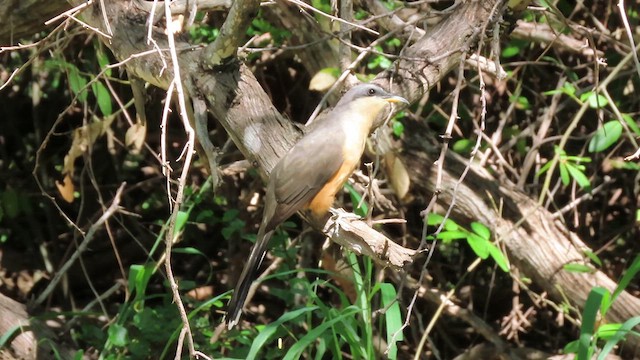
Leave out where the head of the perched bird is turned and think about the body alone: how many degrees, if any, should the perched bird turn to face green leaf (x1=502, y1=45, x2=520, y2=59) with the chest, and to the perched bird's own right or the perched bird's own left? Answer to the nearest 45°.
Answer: approximately 45° to the perched bird's own left

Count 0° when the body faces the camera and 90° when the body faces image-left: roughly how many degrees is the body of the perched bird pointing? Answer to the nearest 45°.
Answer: approximately 270°

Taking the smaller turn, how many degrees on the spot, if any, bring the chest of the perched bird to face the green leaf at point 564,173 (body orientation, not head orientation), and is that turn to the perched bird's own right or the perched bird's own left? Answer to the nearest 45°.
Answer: approximately 45° to the perched bird's own left

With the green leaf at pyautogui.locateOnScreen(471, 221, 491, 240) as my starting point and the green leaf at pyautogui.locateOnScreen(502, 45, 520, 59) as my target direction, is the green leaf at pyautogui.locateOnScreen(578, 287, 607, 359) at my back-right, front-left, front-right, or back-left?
back-right

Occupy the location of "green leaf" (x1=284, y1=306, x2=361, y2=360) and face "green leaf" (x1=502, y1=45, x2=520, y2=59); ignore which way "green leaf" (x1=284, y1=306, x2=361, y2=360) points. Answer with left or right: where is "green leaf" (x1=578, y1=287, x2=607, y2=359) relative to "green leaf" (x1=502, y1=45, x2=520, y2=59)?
right

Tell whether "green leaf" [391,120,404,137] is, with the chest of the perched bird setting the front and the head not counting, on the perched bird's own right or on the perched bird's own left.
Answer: on the perched bird's own left

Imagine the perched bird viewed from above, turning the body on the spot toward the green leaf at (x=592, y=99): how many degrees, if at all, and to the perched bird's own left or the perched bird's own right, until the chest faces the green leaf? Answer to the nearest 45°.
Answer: approximately 45° to the perched bird's own left
